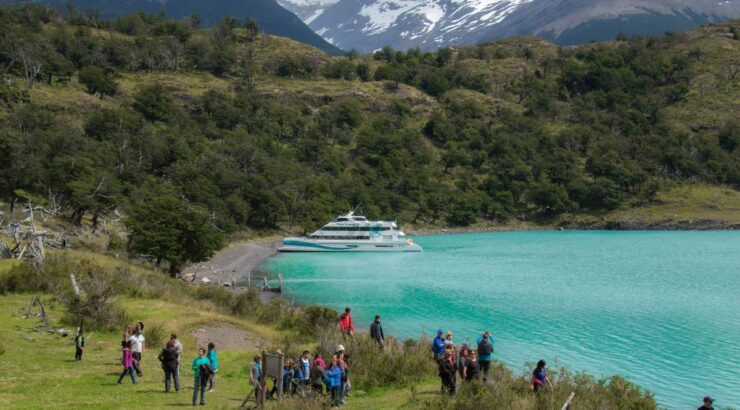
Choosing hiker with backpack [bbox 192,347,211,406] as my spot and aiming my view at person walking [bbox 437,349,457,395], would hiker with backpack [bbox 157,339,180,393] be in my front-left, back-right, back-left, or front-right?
back-left

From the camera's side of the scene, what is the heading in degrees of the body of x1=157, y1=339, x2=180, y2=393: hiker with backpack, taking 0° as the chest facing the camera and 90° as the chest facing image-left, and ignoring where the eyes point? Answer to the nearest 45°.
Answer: approximately 180°

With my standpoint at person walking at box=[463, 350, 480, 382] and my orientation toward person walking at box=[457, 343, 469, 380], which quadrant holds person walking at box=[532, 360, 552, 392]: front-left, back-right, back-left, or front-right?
back-right

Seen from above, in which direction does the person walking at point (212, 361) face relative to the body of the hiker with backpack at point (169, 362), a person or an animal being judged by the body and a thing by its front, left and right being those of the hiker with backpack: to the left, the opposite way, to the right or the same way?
to the left

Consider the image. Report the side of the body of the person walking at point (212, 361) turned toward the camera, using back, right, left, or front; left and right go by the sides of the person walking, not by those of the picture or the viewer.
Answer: left
